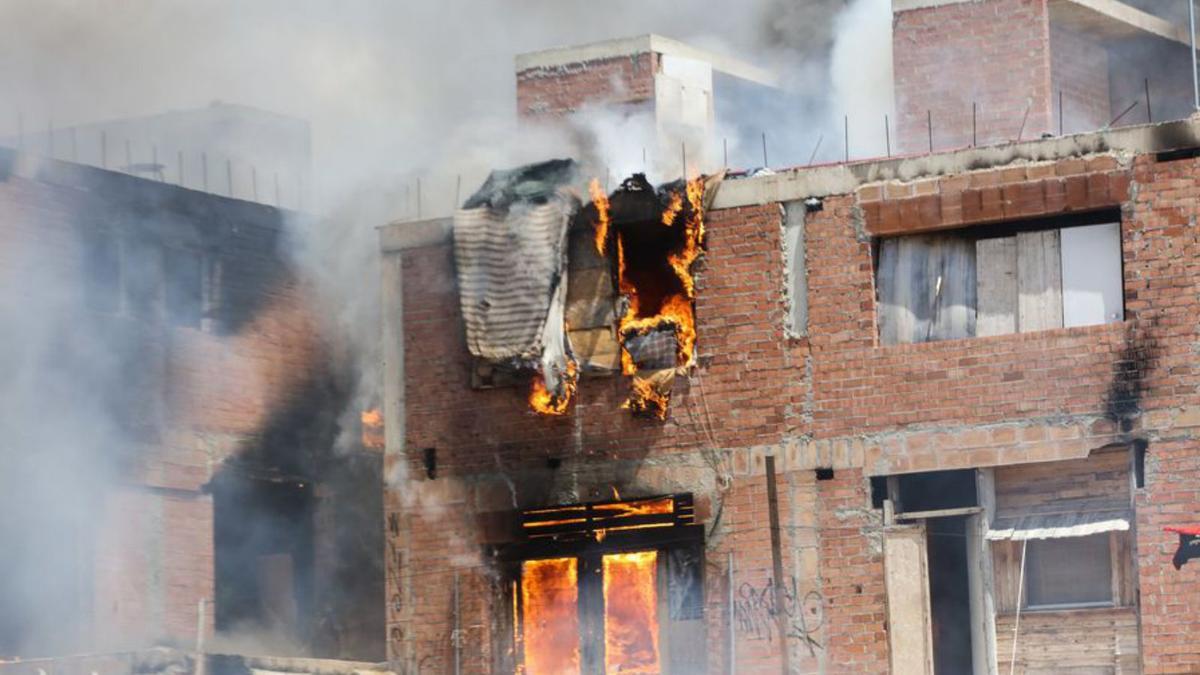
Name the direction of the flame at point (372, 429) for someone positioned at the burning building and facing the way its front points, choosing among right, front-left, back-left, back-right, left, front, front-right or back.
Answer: back-right

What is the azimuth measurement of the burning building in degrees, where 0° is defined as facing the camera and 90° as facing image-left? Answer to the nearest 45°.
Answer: approximately 0°
